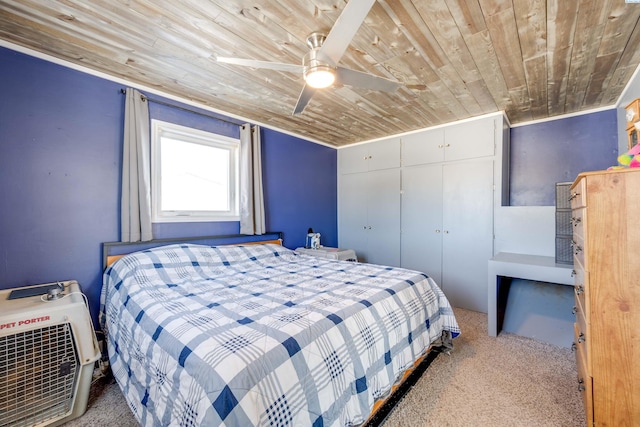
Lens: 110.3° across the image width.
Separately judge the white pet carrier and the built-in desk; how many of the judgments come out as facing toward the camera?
2

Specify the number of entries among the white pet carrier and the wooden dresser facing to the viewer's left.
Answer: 1

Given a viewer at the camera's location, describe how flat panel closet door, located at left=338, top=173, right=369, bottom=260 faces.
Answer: facing the viewer and to the left of the viewer

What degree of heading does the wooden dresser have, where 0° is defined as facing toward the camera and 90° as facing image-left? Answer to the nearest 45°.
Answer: approximately 90°

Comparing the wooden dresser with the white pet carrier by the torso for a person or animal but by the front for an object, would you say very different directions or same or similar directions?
very different directions

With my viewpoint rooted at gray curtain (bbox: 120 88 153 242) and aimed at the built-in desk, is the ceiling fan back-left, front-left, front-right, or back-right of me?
front-right

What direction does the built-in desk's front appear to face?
toward the camera

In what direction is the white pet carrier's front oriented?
toward the camera

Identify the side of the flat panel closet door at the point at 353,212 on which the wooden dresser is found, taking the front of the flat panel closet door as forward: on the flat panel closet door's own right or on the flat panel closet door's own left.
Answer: on the flat panel closet door's own left

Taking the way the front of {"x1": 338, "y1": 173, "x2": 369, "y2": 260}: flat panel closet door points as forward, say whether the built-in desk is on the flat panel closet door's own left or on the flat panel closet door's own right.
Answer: on the flat panel closet door's own left

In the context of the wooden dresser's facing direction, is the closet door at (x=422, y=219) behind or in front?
in front
